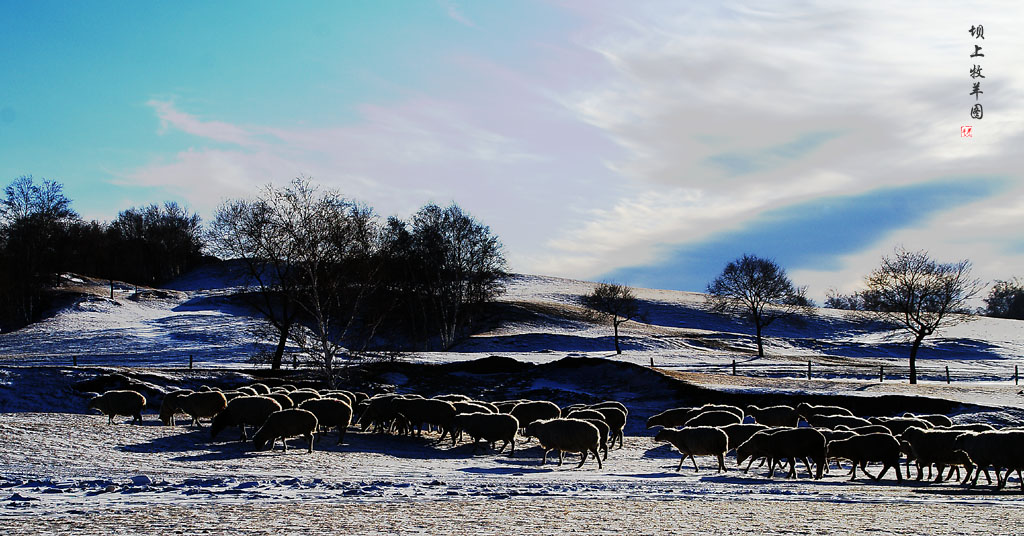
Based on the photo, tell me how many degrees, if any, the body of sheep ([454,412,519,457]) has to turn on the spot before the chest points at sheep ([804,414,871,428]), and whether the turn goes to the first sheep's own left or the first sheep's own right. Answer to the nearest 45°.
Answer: approximately 180°

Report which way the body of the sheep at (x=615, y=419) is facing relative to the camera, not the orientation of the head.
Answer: to the viewer's left

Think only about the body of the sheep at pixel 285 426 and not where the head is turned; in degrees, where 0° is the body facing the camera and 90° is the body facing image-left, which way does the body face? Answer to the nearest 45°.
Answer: approximately 90°

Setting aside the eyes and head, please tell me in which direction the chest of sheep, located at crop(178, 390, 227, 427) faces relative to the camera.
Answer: to the viewer's left

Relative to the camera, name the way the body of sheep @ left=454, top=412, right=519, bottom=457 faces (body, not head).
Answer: to the viewer's left

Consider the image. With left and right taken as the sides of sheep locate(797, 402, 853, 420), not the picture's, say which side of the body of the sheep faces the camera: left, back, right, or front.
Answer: left

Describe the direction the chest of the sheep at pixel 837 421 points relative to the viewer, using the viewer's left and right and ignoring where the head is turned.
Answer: facing to the left of the viewer

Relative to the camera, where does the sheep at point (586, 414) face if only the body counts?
to the viewer's left

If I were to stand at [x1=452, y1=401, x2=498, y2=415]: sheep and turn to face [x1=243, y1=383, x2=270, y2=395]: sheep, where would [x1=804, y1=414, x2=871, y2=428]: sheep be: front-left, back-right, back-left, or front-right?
back-right

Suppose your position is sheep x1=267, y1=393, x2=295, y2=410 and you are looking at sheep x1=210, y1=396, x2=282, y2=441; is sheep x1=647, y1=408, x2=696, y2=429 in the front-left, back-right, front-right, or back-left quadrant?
back-left

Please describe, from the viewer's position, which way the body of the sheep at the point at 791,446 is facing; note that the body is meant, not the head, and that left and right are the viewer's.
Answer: facing to the left of the viewer

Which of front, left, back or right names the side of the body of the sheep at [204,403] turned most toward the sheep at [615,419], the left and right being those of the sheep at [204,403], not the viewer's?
back

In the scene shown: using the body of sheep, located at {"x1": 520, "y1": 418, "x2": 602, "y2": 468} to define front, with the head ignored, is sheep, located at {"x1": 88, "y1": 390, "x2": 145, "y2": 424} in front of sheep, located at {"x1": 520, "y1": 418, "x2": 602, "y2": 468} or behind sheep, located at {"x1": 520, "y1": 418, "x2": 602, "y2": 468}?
in front

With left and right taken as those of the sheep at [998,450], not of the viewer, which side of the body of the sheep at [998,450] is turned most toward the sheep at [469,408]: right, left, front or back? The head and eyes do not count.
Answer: front

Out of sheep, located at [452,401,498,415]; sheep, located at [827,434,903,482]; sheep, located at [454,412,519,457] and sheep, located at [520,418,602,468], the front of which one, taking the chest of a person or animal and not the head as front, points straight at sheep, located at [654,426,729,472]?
sheep, located at [827,434,903,482]

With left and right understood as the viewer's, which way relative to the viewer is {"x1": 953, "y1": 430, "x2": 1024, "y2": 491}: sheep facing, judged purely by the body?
facing to the left of the viewer

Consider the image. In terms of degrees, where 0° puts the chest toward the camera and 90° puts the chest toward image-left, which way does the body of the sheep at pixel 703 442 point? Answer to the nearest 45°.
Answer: approximately 90°

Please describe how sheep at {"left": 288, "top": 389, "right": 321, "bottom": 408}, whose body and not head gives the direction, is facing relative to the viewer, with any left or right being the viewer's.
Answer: facing to the left of the viewer

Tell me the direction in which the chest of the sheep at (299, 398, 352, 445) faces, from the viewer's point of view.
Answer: to the viewer's left

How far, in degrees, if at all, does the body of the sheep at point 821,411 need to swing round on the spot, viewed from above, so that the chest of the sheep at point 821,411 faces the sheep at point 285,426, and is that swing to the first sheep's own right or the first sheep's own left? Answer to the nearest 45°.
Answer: approximately 45° to the first sheep's own left
